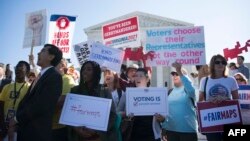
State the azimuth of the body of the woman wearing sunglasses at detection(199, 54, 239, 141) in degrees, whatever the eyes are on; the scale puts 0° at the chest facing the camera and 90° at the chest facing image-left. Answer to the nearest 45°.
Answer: approximately 0°

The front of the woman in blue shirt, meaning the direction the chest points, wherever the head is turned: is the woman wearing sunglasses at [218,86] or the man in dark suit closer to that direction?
the man in dark suit

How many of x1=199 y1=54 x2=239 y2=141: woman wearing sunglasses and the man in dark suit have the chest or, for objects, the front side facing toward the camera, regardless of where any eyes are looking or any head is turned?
1
